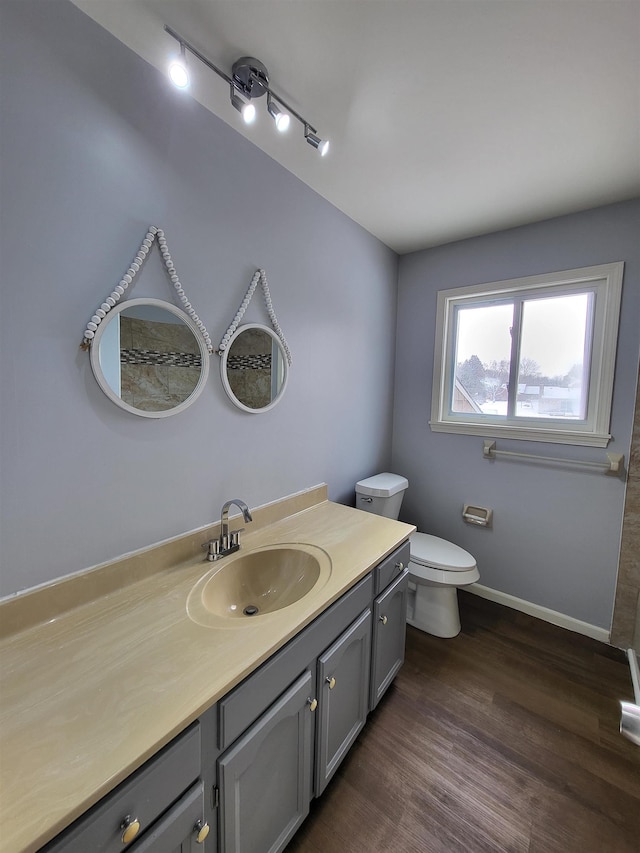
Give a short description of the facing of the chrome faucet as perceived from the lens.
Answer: facing the viewer and to the right of the viewer

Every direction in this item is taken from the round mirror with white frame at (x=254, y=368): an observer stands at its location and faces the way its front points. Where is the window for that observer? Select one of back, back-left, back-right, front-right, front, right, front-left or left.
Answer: front-left

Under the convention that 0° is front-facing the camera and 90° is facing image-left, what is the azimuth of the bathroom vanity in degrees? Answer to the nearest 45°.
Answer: approximately 315°

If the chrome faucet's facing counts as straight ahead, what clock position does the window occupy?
The window is roughly at 10 o'clock from the chrome faucet.
